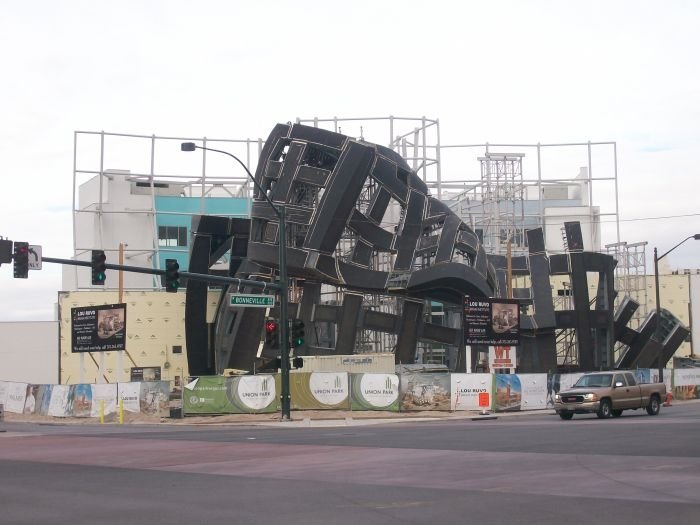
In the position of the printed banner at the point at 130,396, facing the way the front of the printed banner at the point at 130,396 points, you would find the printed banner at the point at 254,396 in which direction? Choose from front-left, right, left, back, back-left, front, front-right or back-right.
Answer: front-left

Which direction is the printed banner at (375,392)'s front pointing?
toward the camera

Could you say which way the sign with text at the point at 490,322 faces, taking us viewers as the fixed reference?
facing the viewer

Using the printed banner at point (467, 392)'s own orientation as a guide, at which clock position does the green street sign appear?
The green street sign is roughly at 2 o'clock from the printed banner.

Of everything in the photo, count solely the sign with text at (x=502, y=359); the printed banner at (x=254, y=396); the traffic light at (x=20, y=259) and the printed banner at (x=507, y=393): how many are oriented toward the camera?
4

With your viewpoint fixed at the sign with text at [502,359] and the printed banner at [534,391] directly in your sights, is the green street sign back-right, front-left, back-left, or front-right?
back-right

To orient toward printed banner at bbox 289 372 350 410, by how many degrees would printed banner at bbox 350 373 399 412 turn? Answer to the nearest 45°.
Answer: approximately 135° to its right

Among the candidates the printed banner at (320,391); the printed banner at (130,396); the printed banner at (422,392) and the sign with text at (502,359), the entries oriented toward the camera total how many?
4

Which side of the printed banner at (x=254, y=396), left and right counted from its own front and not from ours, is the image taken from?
front

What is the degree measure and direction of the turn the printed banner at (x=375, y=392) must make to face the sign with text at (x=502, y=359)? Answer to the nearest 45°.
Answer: approximately 135° to its left

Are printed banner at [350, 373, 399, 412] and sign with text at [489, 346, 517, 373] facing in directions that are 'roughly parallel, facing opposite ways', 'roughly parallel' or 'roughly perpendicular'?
roughly parallel

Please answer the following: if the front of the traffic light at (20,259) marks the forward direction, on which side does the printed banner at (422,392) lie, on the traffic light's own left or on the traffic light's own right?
on the traffic light's own left

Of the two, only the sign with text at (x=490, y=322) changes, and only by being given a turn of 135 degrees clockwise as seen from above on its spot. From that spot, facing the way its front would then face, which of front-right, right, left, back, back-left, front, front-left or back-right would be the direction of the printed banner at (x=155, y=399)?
front-left

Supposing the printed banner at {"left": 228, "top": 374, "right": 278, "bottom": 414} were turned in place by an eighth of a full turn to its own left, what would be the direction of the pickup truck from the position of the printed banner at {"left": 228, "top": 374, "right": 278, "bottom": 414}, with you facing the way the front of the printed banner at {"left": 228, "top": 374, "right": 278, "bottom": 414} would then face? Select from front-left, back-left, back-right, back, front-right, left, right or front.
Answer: front

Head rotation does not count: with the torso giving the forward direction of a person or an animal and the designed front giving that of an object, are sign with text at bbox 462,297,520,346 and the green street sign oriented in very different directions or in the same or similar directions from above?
same or similar directions

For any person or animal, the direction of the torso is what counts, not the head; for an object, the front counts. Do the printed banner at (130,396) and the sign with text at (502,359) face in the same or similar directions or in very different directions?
same or similar directions

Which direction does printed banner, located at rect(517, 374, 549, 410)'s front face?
toward the camera
